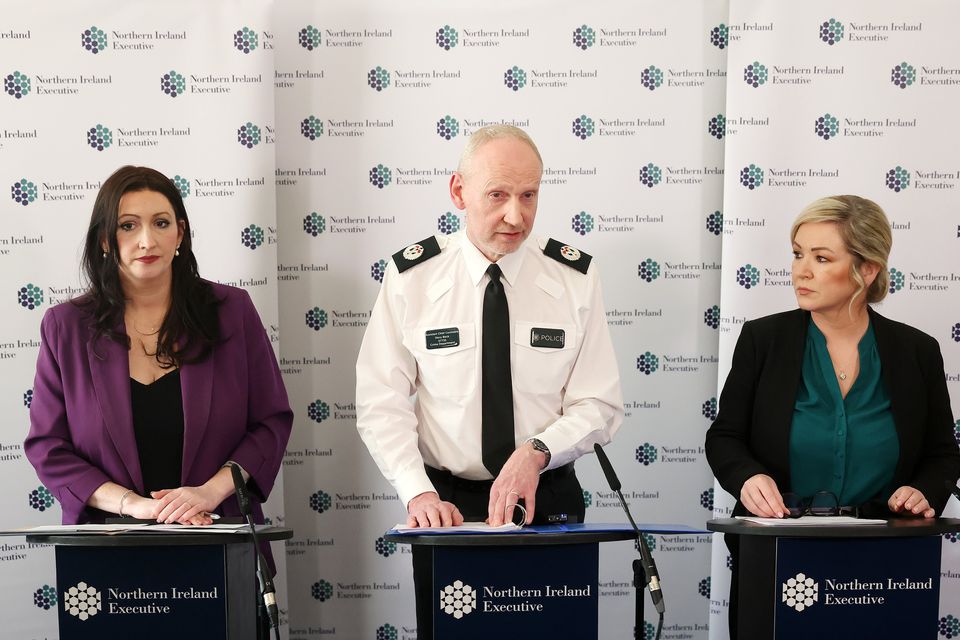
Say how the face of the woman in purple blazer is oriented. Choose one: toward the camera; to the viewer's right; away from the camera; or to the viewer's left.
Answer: toward the camera

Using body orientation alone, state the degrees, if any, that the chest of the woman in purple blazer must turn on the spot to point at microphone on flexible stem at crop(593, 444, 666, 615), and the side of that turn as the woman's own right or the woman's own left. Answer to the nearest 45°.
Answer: approximately 45° to the woman's own left

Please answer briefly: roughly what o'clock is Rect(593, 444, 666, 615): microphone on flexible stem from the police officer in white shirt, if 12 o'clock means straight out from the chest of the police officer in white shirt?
The microphone on flexible stem is roughly at 11 o'clock from the police officer in white shirt.

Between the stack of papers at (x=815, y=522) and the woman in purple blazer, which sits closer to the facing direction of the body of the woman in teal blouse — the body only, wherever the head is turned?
the stack of papers

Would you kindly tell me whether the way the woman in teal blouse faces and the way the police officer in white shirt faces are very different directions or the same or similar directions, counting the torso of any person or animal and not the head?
same or similar directions

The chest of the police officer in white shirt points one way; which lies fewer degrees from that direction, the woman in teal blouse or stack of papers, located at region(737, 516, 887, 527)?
the stack of papers

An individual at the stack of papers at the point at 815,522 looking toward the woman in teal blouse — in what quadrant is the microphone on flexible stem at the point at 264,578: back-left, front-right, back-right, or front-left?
back-left

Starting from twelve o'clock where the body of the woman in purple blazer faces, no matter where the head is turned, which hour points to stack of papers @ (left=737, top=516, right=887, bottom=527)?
The stack of papers is roughly at 10 o'clock from the woman in purple blazer.

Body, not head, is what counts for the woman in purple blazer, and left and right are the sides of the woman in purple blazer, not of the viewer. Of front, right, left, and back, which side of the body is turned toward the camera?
front

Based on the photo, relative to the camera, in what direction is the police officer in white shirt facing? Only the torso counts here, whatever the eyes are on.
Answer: toward the camera

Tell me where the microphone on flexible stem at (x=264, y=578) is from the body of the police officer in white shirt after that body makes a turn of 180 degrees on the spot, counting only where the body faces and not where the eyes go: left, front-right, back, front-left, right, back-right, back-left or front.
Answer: back-left

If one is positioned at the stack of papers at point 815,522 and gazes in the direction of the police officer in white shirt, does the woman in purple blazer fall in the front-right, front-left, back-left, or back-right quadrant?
front-left

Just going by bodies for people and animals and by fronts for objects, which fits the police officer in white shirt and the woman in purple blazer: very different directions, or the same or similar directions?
same or similar directions

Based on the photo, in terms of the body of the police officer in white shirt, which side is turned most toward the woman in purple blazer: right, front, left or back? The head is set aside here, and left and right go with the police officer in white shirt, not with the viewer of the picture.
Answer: right

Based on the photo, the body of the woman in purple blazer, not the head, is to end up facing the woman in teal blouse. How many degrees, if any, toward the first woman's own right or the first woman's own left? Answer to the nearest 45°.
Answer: approximately 90° to the first woman's own left

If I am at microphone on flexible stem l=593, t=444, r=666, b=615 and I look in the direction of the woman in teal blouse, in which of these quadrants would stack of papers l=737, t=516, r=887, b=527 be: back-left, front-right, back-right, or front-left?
front-right
